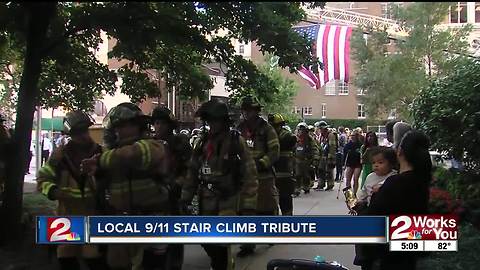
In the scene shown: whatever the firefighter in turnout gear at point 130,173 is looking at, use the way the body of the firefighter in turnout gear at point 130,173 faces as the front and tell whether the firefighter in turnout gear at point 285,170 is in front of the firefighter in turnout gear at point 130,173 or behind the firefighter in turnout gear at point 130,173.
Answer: behind

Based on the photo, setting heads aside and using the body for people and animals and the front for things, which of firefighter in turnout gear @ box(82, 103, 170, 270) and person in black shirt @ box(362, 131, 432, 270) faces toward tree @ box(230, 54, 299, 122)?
the person in black shirt

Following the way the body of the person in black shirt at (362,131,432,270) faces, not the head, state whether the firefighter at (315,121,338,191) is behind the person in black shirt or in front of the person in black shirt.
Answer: in front

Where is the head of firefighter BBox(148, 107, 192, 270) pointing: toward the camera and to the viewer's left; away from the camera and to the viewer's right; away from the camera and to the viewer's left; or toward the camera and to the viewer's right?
toward the camera and to the viewer's left

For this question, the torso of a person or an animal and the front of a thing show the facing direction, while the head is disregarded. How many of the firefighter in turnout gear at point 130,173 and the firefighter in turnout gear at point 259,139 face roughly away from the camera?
0

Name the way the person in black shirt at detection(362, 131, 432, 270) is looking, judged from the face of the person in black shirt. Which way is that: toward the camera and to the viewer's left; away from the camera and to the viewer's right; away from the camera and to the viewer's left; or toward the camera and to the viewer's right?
away from the camera and to the viewer's left

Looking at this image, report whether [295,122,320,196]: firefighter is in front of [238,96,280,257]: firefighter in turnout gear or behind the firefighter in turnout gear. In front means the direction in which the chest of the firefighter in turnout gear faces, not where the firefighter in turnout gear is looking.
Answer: behind

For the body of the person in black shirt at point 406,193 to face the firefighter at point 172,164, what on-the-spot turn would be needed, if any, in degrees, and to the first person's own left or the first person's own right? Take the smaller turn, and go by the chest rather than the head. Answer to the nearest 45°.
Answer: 0° — they already face them

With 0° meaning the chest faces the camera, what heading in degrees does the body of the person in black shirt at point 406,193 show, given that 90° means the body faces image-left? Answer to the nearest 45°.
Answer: approximately 135°

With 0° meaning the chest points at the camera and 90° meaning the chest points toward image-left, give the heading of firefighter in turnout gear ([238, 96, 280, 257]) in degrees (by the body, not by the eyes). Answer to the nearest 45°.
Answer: approximately 45°

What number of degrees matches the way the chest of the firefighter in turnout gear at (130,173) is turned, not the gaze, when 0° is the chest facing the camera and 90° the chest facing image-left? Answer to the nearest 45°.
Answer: approximately 45°
